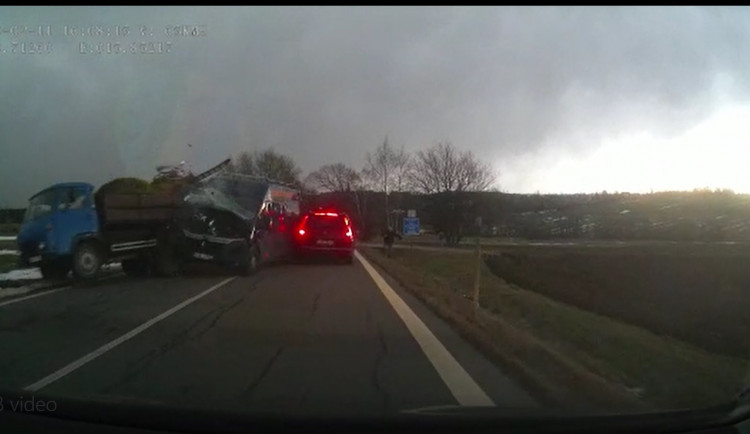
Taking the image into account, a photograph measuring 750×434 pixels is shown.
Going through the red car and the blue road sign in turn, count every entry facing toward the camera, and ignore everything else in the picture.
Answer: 1

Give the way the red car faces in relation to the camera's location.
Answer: facing away from the viewer

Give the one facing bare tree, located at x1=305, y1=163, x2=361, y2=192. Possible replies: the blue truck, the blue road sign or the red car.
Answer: the red car

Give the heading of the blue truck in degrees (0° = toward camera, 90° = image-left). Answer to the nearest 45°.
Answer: approximately 45°

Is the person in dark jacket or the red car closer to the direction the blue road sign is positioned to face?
the red car
